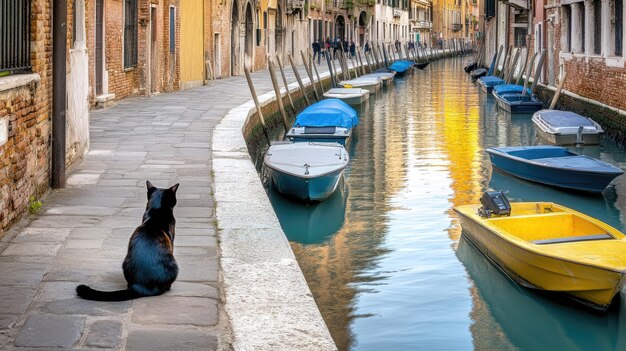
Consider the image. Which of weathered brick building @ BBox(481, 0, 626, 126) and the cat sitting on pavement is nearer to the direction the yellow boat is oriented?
the cat sitting on pavement

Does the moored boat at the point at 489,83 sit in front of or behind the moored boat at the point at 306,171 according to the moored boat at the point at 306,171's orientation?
behind

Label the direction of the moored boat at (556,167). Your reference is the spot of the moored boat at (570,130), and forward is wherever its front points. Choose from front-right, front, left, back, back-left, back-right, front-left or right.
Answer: back-left

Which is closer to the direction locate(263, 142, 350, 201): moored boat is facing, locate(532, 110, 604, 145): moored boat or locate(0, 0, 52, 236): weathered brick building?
the weathered brick building

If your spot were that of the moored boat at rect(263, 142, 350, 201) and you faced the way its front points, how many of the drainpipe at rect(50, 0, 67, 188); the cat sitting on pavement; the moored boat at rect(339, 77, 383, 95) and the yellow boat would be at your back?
1

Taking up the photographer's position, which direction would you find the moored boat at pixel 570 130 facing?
facing away from the viewer and to the left of the viewer

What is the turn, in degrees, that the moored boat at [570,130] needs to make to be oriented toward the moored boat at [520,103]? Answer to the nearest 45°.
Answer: approximately 45° to its right

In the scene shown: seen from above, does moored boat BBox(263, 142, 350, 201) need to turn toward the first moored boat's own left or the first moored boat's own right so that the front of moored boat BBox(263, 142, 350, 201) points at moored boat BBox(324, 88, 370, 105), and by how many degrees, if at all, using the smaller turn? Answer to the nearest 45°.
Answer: approximately 180°

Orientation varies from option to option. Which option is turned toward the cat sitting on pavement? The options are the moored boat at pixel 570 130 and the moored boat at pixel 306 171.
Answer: the moored boat at pixel 306 171

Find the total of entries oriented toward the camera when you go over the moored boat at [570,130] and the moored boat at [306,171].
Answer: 1

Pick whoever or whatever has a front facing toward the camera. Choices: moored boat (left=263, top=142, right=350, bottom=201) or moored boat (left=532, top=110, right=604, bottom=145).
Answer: moored boat (left=263, top=142, right=350, bottom=201)

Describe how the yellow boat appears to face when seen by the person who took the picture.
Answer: facing the viewer and to the right of the viewer

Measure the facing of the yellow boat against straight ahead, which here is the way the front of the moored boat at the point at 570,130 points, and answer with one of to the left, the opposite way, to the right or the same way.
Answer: the opposite way

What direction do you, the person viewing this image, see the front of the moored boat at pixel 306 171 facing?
facing the viewer

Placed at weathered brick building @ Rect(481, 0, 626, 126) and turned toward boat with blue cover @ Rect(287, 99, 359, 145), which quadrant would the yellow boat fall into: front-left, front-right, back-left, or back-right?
front-left
